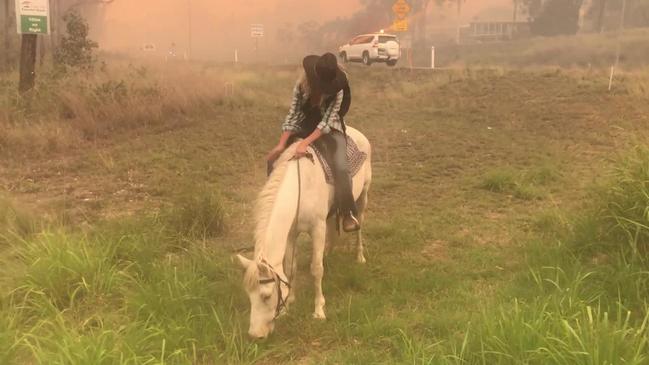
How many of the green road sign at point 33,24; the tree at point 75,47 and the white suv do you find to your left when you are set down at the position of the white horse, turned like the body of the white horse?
0

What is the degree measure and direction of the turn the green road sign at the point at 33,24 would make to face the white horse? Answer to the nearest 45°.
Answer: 0° — it already faces it

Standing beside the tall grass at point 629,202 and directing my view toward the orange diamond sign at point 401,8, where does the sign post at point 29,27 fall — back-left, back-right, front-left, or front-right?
front-left

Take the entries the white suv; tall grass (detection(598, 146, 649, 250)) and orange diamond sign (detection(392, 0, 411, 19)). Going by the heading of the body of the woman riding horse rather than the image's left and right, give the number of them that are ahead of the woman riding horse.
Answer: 0

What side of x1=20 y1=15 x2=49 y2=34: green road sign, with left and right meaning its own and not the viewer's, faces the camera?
front

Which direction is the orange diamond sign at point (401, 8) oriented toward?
toward the camera

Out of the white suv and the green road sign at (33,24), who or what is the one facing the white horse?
the green road sign

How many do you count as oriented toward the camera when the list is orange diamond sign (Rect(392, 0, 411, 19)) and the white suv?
1

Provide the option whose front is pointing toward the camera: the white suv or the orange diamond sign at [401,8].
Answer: the orange diamond sign

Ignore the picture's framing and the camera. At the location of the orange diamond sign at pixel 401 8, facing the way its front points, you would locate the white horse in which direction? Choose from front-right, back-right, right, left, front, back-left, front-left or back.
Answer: front

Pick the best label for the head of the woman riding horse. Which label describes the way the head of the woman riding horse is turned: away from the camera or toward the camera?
toward the camera

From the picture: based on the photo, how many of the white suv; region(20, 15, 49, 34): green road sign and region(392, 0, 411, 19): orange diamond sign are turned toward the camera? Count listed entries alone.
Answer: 2

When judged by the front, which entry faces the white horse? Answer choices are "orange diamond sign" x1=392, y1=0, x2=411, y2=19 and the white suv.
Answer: the orange diamond sign

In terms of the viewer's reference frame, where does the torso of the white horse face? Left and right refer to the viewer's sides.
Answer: facing the viewer and to the left of the viewer
